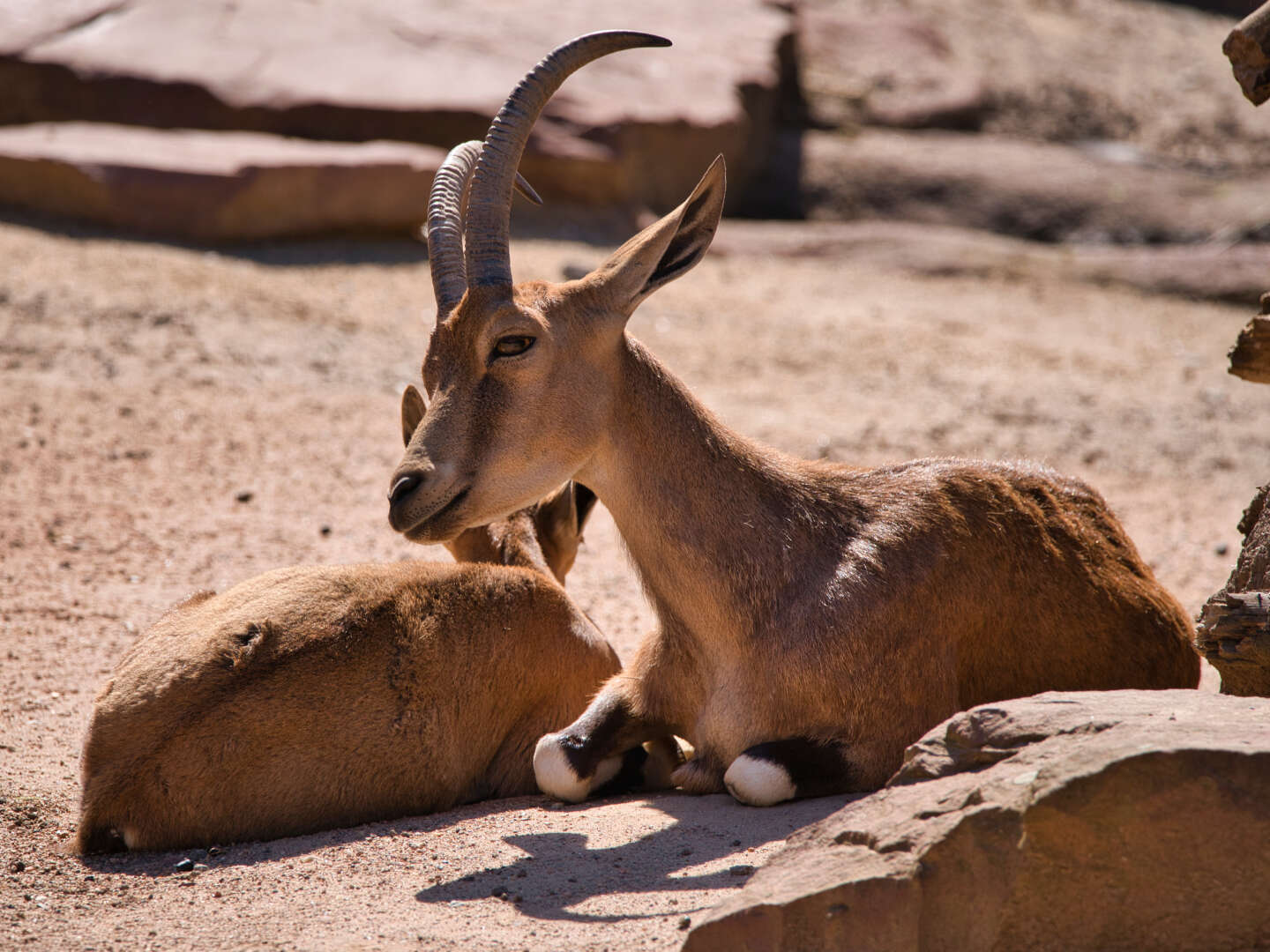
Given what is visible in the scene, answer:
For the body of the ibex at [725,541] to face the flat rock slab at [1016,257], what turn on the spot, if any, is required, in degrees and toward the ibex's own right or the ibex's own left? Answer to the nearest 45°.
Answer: approximately 135° to the ibex's own right

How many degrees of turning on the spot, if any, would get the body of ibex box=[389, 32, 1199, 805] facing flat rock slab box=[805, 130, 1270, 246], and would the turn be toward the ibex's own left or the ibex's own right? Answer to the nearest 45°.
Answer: approximately 135° to the ibex's own right

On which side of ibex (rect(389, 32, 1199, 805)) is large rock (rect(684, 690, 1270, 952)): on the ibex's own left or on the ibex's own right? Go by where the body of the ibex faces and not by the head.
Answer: on the ibex's own left

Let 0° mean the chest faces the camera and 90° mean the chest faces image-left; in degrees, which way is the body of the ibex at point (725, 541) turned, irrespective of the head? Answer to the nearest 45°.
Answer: approximately 45°

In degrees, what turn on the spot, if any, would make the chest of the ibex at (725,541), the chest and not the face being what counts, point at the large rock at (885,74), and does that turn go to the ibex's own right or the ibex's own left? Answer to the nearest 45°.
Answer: approximately 135° to the ibex's own right
